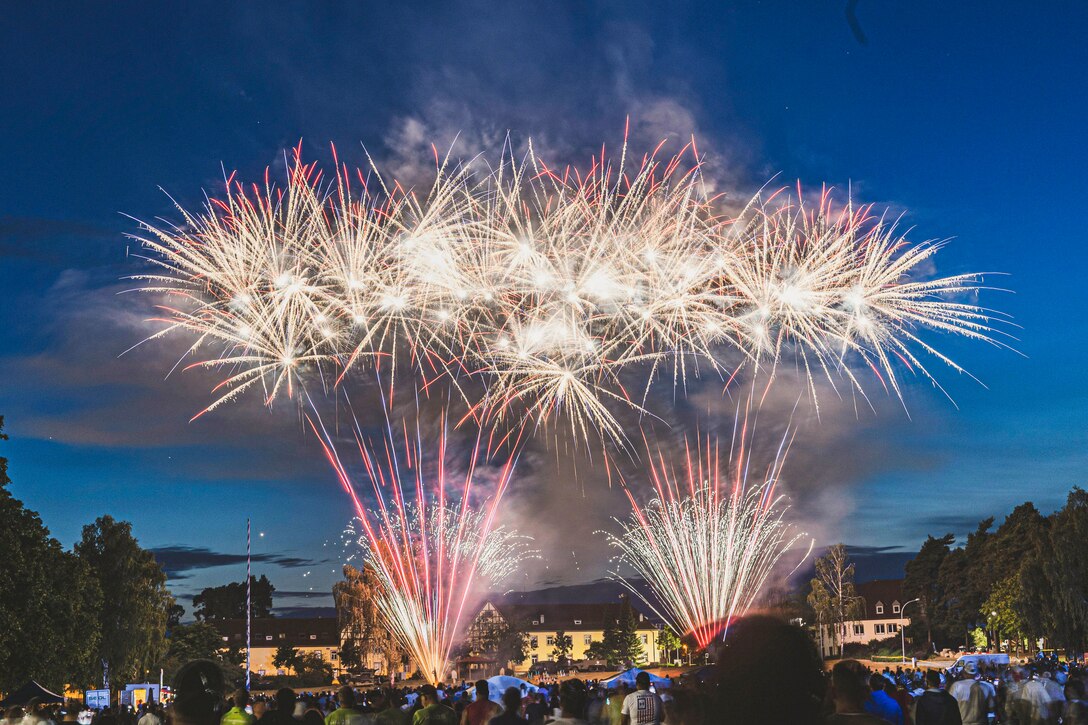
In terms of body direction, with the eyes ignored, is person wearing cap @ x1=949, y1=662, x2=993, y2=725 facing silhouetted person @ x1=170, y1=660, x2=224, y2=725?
no

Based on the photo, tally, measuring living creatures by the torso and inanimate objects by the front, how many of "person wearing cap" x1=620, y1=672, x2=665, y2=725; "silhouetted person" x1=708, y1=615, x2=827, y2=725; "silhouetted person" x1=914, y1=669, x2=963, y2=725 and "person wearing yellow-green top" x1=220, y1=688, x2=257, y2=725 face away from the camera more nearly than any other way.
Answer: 4

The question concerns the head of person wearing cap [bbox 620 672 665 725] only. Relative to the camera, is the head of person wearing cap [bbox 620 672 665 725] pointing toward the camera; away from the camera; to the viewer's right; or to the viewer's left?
away from the camera

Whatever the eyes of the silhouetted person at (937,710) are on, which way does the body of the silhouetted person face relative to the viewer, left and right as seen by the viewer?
facing away from the viewer

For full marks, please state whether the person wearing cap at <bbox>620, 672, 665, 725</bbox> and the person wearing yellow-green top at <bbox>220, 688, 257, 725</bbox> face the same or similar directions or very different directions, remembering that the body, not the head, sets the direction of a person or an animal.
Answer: same or similar directions

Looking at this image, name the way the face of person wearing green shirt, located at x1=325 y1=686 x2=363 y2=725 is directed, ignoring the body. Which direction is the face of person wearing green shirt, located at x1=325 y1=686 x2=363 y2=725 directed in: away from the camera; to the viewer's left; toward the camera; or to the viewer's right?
away from the camera

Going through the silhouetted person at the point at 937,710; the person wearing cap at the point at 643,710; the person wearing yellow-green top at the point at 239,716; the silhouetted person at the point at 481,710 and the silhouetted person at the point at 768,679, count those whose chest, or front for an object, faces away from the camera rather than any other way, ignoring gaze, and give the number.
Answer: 5

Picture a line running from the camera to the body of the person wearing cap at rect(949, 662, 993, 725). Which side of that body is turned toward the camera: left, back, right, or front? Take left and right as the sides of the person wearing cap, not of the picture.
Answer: back

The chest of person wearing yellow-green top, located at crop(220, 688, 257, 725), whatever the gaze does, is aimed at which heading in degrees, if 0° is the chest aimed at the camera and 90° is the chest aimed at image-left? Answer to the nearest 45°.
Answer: approximately 180°

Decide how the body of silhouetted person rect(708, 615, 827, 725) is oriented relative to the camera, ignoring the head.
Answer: away from the camera

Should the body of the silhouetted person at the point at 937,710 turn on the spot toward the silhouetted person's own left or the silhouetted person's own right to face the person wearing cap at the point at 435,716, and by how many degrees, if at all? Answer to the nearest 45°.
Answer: approximately 90° to the silhouetted person's own left

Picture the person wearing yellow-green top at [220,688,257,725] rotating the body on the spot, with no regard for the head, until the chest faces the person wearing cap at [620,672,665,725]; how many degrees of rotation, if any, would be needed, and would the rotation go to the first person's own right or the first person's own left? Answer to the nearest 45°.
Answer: approximately 90° to the first person's own right

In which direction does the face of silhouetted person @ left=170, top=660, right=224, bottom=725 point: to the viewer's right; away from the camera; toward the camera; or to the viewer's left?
away from the camera
